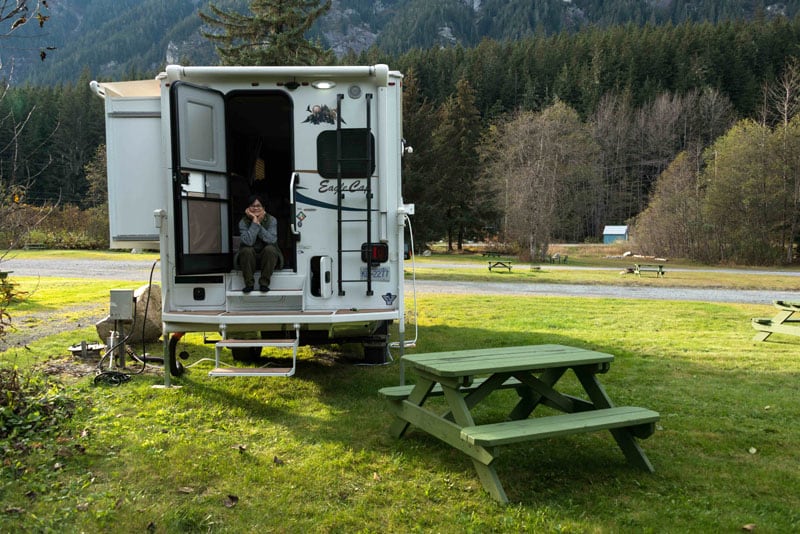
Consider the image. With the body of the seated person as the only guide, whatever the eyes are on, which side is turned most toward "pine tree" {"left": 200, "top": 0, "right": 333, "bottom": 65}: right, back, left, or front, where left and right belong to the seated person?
back

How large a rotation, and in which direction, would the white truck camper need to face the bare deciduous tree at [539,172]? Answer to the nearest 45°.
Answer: approximately 45° to its right

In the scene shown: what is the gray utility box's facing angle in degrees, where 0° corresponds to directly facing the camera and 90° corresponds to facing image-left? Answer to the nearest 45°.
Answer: approximately 0°

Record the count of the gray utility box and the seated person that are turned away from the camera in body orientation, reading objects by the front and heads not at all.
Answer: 0

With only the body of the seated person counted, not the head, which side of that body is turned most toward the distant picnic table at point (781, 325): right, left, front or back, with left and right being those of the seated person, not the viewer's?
left

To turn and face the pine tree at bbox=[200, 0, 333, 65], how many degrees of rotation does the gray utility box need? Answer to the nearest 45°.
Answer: approximately 180°

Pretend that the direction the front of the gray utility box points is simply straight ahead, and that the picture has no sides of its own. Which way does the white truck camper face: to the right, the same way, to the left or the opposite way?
the opposite way

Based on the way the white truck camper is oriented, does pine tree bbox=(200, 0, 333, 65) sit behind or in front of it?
in front

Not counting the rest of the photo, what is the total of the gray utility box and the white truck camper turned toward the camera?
1

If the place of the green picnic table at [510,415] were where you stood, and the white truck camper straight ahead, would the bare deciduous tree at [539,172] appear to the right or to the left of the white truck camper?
right

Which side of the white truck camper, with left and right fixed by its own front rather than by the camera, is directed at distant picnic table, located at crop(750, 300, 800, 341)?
right

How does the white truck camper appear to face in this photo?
away from the camera

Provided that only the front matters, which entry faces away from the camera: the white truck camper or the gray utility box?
the white truck camper

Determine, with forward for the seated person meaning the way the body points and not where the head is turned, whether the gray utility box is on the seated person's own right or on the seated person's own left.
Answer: on the seated person's own right
